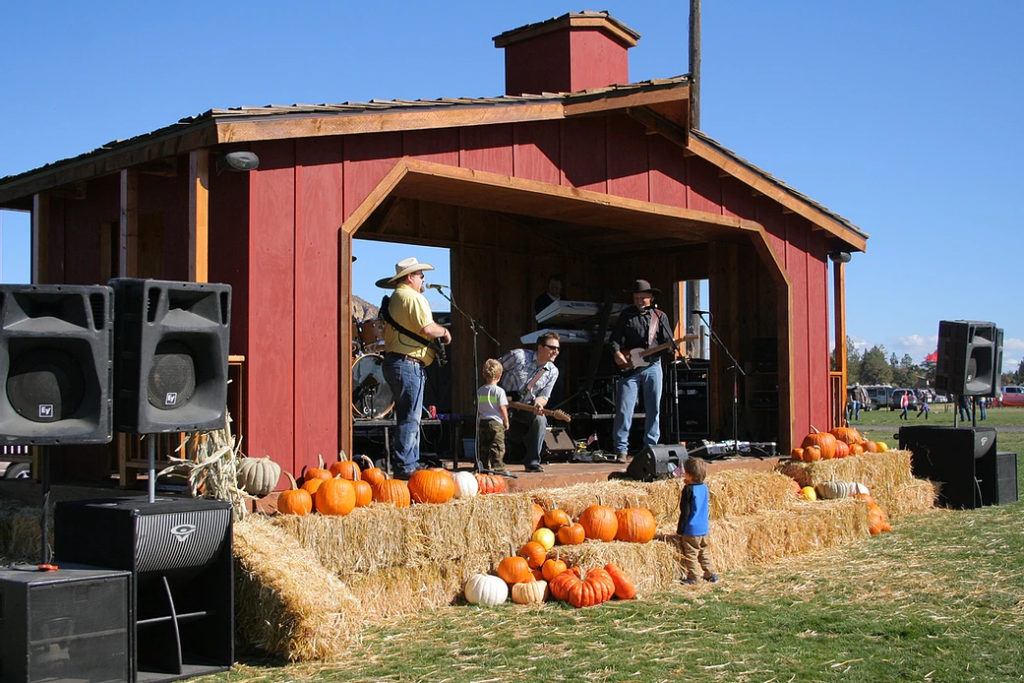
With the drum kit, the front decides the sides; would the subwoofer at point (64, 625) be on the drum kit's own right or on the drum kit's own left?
on the drum kit's own right

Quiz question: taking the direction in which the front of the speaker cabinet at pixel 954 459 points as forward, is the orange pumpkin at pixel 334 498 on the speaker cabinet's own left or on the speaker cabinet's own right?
on the speaker cabinet's own right

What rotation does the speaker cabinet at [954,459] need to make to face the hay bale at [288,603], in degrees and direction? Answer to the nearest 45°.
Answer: approximately 45° to its right

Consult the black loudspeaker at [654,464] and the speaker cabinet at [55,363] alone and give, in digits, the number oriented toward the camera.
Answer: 1

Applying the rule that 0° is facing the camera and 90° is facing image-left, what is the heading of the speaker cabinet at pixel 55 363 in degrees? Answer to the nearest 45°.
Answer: approximately 0°

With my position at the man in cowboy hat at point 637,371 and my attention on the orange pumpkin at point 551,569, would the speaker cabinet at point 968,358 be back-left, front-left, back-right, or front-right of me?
back-left

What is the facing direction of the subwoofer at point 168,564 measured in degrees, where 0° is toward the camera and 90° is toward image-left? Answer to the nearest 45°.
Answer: approximately 315°

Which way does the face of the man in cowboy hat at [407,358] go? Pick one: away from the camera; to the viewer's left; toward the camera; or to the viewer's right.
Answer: to the viewer's right
